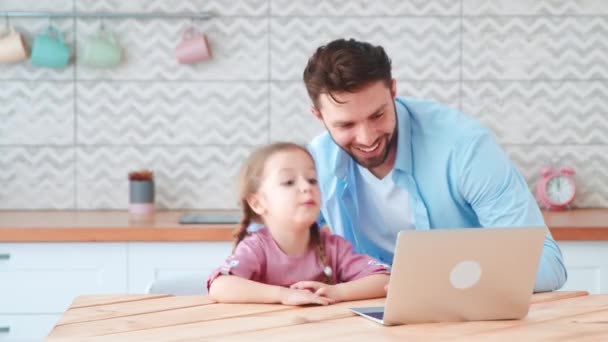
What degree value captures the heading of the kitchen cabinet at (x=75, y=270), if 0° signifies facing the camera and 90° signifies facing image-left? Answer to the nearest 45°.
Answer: approximately 0°

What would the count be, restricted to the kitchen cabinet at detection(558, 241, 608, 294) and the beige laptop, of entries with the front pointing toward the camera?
1

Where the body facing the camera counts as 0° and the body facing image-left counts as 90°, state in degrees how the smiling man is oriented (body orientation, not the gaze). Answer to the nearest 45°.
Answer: approximately 45°

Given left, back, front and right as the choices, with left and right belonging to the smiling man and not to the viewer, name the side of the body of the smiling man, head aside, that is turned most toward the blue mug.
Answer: right
